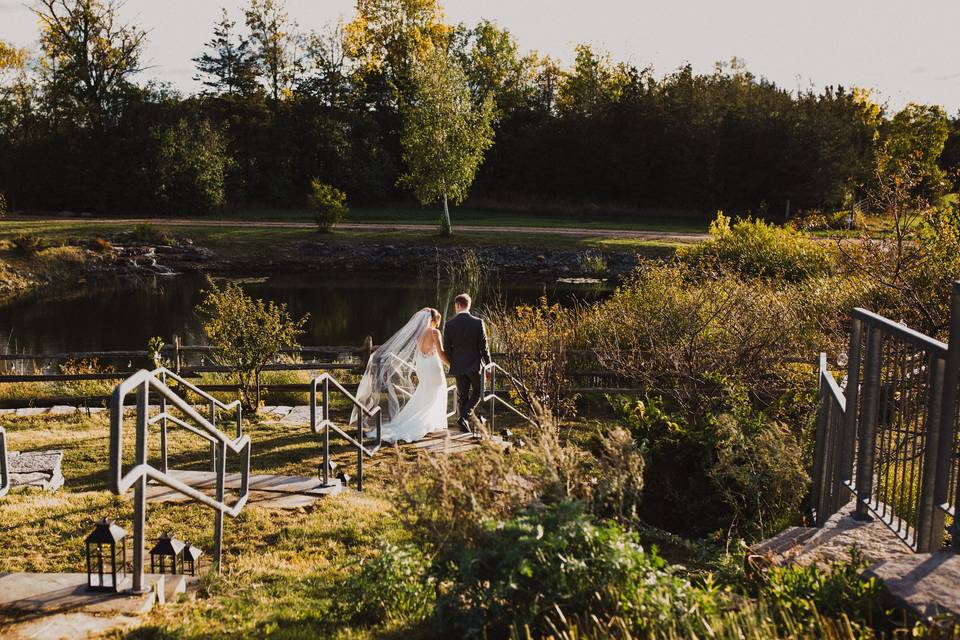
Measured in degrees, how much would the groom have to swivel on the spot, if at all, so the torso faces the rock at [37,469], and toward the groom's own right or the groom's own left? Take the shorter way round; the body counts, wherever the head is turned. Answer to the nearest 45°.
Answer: approximately 135° to the groom's own left

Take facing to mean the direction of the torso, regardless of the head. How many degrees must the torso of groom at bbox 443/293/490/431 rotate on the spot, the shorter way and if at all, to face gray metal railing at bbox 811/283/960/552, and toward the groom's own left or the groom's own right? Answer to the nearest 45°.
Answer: approximately 180°

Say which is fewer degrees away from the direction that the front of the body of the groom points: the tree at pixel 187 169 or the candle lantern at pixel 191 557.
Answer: the tree

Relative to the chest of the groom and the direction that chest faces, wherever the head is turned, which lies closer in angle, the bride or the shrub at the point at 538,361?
the shrub

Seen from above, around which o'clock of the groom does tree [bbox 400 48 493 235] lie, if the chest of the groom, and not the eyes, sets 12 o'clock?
The tree is roughly at 12 o'clock from the groom.

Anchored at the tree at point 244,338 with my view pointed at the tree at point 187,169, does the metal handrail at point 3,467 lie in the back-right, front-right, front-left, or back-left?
back-left

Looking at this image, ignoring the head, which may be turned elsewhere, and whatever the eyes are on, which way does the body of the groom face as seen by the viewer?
away from the camera

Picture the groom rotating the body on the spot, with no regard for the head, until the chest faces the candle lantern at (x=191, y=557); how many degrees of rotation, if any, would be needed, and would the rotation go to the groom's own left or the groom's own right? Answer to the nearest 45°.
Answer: approximately 180°

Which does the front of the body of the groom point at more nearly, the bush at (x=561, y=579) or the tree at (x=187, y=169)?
the tree

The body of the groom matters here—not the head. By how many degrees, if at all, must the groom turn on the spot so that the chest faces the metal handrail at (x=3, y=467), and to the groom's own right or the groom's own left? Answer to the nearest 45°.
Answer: approximately 135° to the groom's own left

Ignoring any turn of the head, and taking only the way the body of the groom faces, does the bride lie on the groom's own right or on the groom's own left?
on the groom's own left

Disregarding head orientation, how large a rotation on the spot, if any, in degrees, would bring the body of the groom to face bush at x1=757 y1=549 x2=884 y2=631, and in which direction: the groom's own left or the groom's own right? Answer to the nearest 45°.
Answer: approximately 180°
